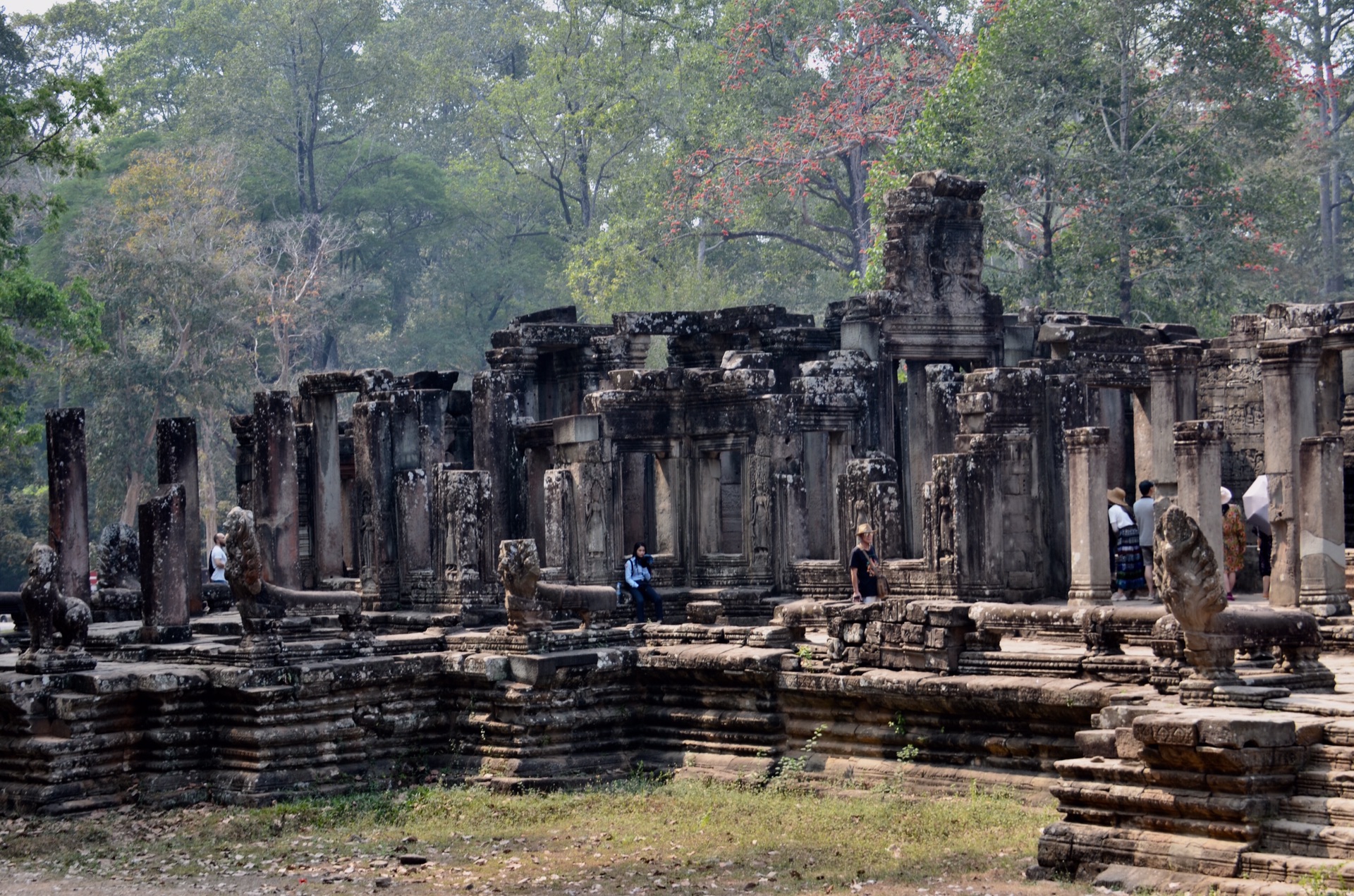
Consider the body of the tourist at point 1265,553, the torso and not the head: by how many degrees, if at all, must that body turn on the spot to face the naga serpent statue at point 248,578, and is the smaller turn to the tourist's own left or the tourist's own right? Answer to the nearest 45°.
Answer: approximately 45° to the tourist's own left

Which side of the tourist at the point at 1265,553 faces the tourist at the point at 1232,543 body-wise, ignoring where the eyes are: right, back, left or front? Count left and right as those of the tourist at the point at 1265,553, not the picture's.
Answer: left

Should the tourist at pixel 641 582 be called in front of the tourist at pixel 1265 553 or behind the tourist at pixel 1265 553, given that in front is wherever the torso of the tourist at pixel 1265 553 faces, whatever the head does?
in front

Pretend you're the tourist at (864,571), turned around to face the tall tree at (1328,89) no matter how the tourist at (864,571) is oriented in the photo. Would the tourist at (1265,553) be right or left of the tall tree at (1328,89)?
right

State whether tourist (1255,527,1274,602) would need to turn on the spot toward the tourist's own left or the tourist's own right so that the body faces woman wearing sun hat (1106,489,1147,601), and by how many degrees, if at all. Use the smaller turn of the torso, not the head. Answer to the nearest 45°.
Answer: approximately 45° to the tourist's own left
